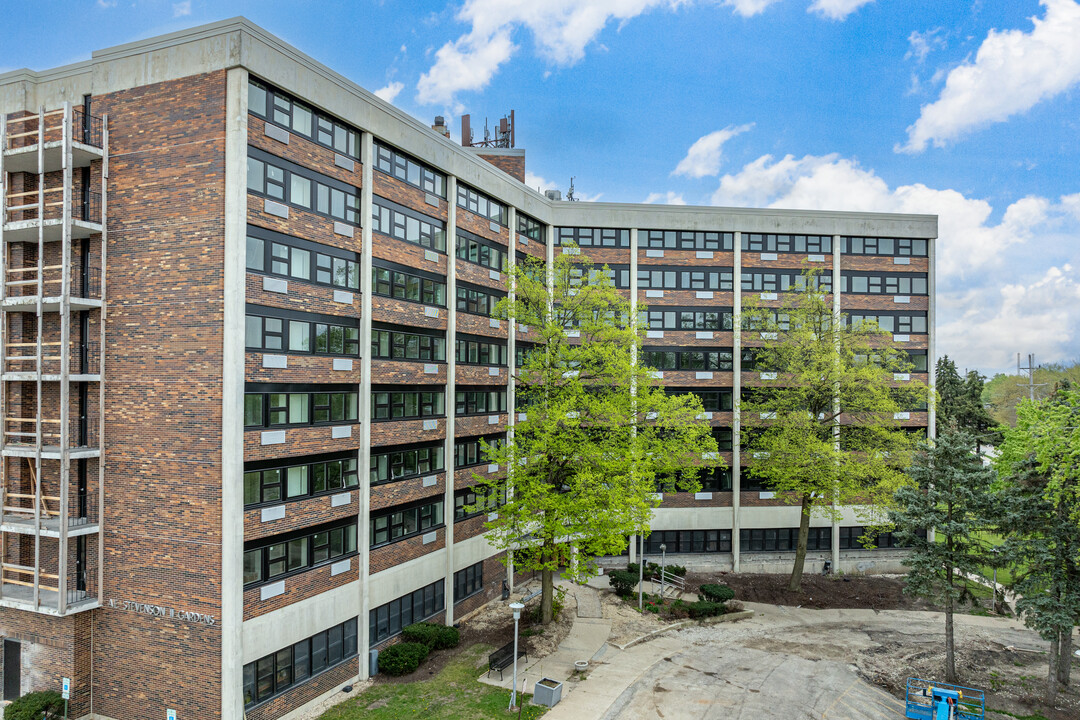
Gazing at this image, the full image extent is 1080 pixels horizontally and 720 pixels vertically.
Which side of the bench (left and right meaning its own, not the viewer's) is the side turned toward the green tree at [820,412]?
left

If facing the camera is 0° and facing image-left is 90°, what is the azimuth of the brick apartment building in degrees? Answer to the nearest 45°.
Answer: approximately 315°

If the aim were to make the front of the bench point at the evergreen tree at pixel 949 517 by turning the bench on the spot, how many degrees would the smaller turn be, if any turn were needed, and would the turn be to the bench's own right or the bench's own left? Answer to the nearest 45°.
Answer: approximately 45° to the bench's own left

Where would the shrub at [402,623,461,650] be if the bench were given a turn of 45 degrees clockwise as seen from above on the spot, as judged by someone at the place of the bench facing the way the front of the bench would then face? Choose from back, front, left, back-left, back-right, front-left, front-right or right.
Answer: back-right

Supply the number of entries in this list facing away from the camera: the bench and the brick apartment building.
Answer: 0

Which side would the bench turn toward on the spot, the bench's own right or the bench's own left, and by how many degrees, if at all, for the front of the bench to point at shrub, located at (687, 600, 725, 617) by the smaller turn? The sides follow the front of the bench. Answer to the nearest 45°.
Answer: approximately 90° to the bench's own left

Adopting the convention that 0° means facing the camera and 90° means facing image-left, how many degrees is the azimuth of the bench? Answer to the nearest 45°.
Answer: approximately 315°

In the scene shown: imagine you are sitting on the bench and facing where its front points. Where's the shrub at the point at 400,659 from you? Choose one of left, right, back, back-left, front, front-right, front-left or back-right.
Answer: back-right

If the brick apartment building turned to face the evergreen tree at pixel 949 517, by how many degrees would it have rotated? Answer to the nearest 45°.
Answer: approximately 45° to its left

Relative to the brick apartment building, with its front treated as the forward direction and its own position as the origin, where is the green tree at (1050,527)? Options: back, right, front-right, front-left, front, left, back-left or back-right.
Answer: front-left

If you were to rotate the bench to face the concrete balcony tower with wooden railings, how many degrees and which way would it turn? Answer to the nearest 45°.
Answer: approximately 135° to its right
